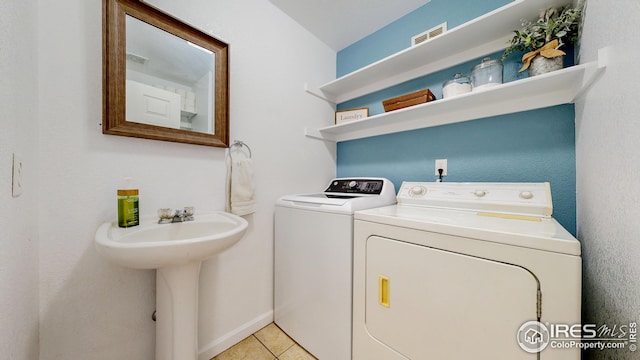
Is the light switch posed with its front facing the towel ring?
yes

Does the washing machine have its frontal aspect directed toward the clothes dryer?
no

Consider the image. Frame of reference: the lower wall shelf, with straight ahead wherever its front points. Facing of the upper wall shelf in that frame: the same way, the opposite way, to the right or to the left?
the same way

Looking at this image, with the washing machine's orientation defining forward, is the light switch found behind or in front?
in front

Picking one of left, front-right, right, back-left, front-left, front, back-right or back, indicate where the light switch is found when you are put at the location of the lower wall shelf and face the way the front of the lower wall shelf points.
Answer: front

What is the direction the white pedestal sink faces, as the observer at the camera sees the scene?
facing the viewer and to the right of the viewer

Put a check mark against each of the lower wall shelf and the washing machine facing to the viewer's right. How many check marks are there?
0

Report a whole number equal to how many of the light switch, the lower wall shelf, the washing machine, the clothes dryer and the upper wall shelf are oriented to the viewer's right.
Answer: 1

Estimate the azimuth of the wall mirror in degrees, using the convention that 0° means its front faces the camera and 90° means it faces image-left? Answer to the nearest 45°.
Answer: approximately 315°

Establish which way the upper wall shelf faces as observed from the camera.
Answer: facing the viewer and to the left of the viewer

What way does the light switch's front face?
to the viewer's right
